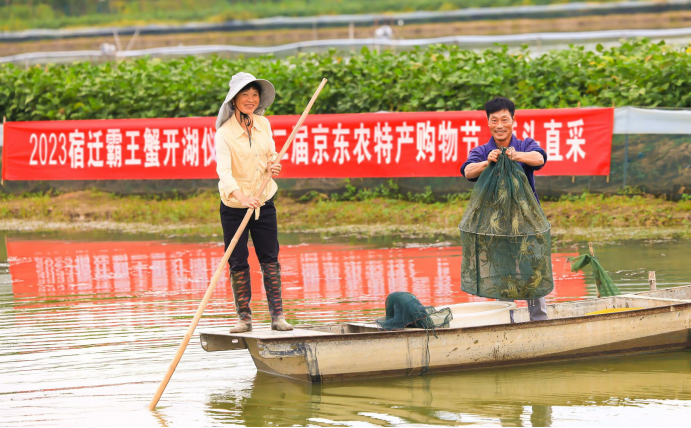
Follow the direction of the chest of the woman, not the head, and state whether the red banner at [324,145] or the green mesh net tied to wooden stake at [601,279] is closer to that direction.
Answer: the green mesh net tied to wooden stake

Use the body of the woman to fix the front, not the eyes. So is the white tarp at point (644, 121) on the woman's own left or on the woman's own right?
on the woman's own left

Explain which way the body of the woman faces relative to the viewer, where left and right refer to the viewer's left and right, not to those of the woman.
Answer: facing the viewer and to the right of the viewer

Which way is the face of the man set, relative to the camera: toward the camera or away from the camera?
toward the camera

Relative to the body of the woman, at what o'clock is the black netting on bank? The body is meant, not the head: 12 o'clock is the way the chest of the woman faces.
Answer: The black netting on bank is roughly at 7 o'clock from the woman.

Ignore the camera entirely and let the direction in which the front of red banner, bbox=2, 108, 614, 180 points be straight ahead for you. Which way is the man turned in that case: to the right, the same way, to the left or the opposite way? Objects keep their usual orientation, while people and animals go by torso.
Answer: the same way

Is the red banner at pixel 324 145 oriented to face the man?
yes

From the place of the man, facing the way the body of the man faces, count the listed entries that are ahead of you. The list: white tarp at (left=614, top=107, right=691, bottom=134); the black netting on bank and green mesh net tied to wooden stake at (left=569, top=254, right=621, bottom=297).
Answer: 0

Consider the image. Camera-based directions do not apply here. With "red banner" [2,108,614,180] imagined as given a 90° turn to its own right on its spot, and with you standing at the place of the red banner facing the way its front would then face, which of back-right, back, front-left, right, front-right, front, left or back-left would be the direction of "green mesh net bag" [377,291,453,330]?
left

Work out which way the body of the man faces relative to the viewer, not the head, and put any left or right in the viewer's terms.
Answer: facing the viewer

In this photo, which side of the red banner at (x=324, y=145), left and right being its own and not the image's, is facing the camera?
front

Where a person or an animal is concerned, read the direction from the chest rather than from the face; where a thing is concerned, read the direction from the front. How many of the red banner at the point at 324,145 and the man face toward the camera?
2

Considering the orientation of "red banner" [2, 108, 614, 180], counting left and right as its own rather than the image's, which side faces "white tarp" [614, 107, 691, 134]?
left
